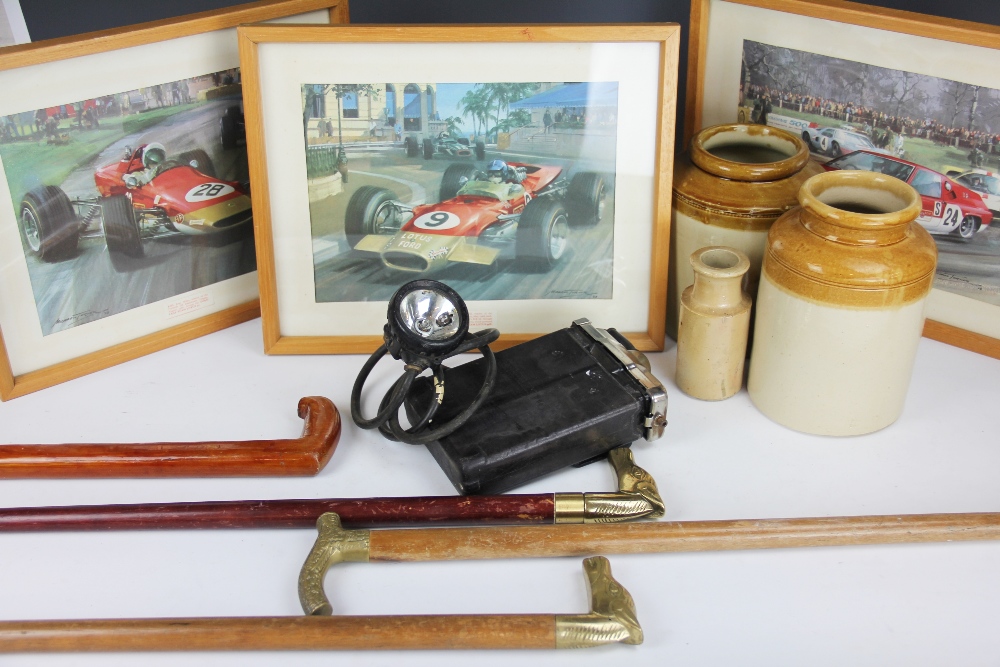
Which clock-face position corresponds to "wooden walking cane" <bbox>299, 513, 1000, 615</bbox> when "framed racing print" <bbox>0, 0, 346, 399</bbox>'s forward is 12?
The wooden walking cane is roughly at 12 o'clock from the framed racing print.

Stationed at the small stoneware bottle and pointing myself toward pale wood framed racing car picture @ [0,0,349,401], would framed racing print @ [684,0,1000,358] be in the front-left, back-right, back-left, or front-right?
back-right

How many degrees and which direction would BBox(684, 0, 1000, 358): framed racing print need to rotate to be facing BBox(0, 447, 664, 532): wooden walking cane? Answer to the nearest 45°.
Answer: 0° — it already faces it

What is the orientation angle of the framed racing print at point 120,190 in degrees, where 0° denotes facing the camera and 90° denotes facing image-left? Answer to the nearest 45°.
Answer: approximately 315°

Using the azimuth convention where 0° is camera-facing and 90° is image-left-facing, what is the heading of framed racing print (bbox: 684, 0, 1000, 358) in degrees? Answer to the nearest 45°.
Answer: approximately 45°

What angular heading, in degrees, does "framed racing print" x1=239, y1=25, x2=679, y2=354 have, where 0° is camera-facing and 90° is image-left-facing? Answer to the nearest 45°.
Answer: approximately 0°
